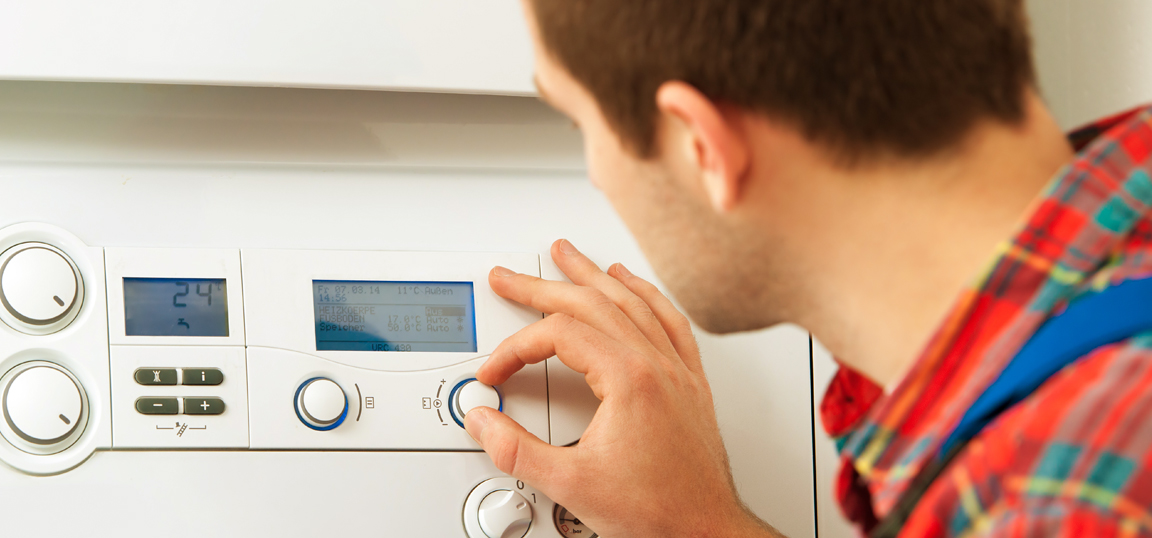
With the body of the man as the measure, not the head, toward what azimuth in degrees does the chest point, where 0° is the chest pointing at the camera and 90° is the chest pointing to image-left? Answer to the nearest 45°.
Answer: approximately 135°

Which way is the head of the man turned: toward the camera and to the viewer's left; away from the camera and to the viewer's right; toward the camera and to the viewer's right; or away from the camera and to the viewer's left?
away from the camera and to the viewer's left
